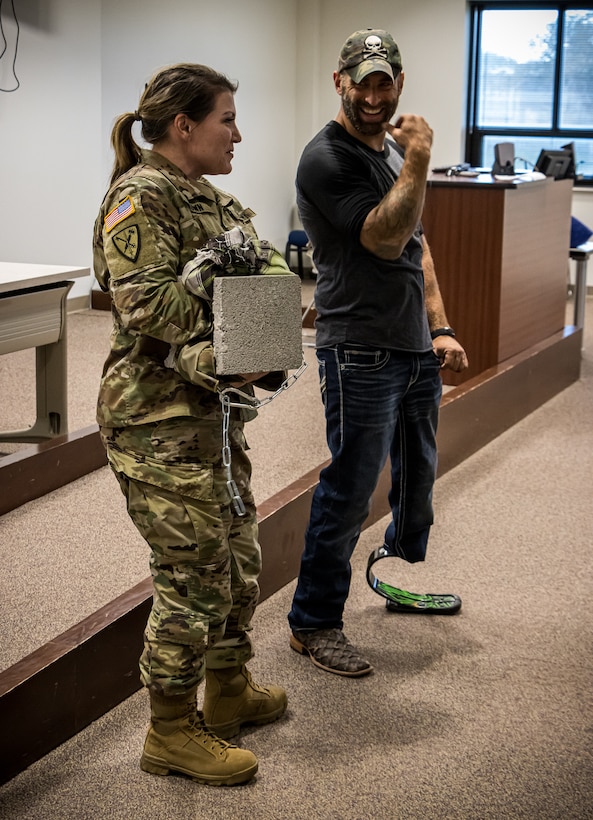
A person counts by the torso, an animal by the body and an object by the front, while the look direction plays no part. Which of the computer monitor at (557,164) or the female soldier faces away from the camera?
the computer monitor

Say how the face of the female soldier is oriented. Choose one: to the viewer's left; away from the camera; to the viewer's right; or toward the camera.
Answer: to the viewer's right

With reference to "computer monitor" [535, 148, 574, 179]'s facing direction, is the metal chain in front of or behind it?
behind

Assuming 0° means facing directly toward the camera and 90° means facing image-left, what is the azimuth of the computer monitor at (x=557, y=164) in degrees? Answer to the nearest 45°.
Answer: approximately 180°

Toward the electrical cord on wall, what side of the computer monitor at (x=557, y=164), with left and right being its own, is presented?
left

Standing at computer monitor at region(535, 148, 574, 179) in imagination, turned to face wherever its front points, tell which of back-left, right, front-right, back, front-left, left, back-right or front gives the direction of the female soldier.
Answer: back

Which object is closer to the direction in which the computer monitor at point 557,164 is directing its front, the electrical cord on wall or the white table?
the electrical cord on wall

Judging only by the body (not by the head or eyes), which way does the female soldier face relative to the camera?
to the viewer's right

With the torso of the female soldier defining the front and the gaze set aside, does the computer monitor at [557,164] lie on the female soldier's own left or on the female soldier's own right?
on the female soldier's own left

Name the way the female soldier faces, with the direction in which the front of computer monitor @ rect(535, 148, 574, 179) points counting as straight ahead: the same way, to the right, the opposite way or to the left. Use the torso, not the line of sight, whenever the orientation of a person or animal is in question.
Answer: to the right

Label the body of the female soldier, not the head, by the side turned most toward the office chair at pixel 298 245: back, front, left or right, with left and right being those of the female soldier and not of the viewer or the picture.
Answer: left
